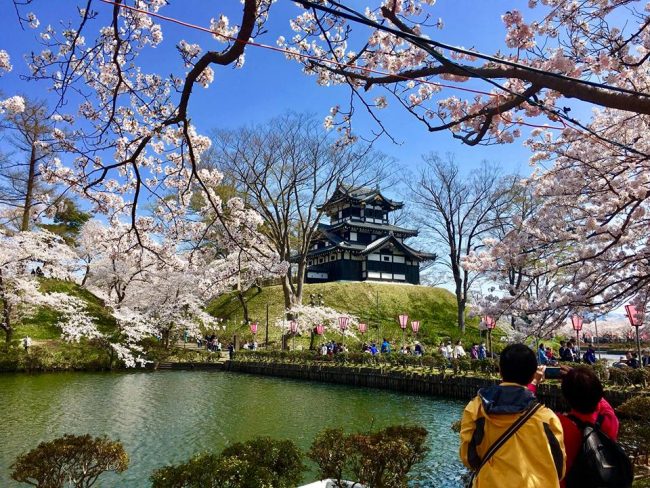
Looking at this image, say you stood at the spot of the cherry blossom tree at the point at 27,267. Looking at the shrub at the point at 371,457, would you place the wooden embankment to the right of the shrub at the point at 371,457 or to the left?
left

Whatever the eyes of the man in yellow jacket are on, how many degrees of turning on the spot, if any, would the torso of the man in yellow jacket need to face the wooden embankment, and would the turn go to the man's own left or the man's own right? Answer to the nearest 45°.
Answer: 0° — they already face it

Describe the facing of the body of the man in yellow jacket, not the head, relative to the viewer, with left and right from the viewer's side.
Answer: facing away from the viewer

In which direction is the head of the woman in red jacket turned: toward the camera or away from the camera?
away from the camera

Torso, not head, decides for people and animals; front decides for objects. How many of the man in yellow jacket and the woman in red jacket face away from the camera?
2

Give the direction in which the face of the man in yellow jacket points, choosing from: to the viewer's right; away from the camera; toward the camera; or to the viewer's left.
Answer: away from the camera

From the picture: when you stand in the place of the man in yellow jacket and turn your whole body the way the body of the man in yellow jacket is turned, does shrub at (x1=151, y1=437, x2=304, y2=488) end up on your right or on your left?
on your left

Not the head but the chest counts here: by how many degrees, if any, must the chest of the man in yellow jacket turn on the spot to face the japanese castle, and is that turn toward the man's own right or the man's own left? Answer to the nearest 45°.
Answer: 0° — they already face it

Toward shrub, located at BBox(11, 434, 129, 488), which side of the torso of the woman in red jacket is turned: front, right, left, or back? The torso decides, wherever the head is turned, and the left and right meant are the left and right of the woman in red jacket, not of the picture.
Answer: left

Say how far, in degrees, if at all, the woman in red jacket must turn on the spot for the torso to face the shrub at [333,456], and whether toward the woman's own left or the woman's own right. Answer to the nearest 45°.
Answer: approximately 45° to the woman's own left

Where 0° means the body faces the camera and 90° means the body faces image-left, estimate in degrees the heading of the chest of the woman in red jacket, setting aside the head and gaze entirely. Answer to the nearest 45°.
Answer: approximately 180°
